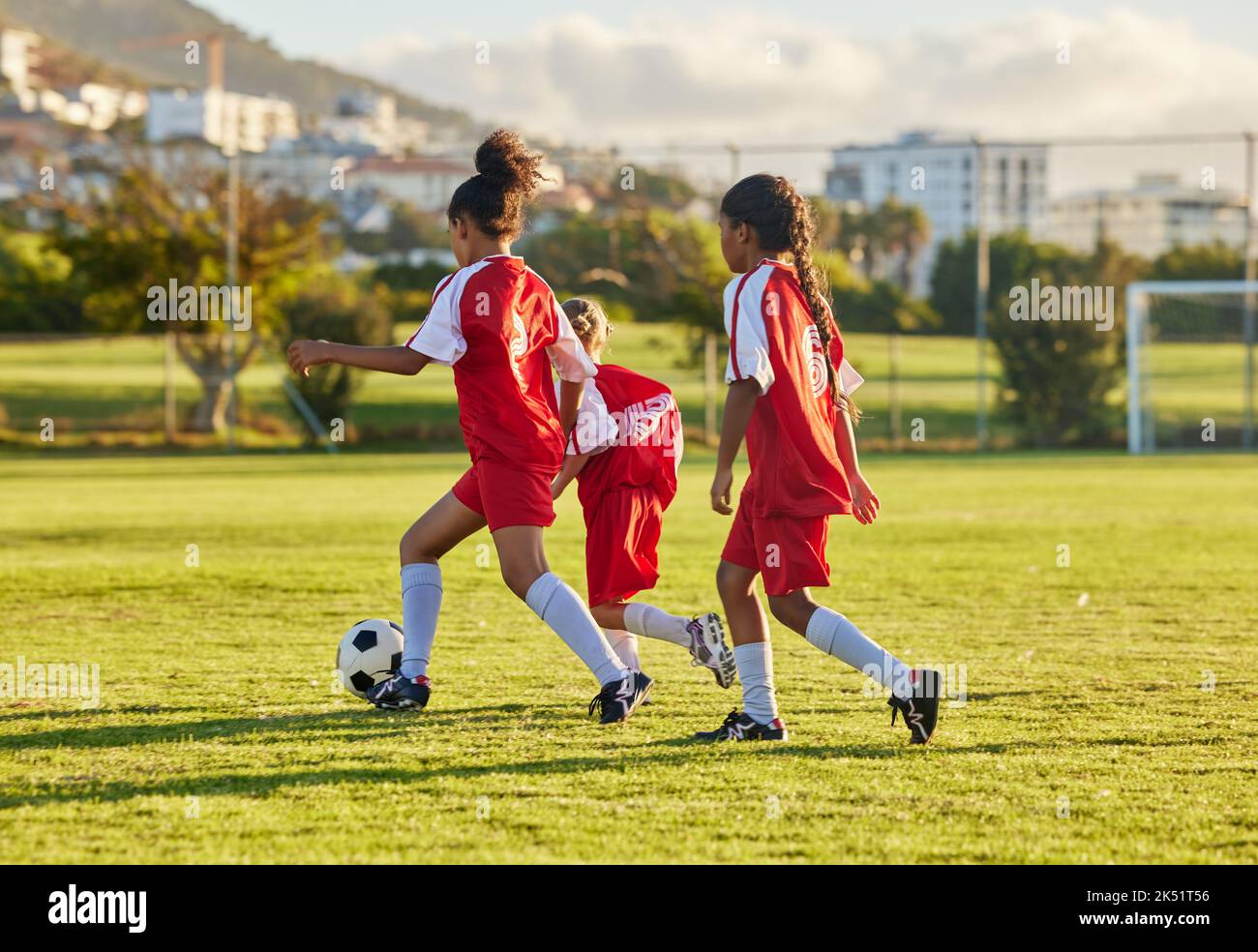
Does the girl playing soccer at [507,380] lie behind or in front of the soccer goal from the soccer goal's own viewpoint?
in front

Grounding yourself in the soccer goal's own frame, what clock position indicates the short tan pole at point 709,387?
The short tan pole is roughly at 2 o'clock from the soccer goal.

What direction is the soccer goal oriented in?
toward the camera

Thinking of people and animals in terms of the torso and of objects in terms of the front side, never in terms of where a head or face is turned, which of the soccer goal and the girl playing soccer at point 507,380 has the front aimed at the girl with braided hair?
the soccer goal

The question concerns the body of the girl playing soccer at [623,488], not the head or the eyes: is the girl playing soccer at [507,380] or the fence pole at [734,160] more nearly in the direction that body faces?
the fence pole

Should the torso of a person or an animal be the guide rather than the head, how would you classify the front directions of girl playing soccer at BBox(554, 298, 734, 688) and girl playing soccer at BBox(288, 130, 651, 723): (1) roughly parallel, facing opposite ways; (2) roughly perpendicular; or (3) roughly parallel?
roughly parallel

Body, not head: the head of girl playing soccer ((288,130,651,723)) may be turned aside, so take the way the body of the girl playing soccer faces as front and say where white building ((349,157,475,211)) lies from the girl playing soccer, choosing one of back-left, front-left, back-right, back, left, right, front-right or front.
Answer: front-right

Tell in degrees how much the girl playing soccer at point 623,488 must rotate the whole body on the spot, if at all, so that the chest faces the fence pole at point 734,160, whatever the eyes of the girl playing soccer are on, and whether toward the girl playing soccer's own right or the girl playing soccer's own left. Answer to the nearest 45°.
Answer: approximately 45° to the girl playing soccer's own right

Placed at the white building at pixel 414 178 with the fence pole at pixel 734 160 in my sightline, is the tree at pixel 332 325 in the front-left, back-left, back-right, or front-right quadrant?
front-right

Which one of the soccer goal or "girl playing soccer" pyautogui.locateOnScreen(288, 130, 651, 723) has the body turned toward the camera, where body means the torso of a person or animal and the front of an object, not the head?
the soccer goal

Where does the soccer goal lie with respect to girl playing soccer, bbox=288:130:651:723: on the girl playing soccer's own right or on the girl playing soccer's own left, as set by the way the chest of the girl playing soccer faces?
on the girl playing soccer's own right

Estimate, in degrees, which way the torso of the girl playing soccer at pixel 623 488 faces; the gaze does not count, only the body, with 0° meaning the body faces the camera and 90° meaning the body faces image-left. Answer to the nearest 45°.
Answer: approximately 135°

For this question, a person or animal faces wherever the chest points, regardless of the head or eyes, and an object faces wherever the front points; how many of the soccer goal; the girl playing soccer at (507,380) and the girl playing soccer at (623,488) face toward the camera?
1

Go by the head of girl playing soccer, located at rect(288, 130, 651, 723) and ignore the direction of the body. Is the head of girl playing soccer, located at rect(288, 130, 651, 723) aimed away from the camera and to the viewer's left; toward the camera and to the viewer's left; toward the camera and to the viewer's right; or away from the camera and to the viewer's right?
away from the camera and to the viewer's left

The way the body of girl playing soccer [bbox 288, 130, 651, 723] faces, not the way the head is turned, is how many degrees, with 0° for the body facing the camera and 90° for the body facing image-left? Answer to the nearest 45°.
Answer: approximately 135°

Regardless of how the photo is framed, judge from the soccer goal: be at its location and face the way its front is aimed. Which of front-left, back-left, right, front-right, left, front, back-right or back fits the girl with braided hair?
front
